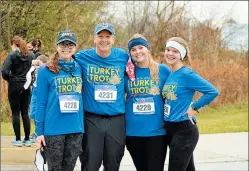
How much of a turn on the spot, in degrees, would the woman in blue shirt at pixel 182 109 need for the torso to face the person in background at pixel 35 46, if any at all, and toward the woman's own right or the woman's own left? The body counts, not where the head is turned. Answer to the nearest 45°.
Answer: approximately 90° to the woman's own right

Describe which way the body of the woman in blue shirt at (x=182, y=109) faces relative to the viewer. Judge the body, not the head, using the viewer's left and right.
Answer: facing the viewer and to the left of the viewer

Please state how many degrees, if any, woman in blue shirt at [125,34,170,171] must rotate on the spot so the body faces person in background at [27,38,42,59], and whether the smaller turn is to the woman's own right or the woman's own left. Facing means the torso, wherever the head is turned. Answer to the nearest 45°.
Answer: approximately 135° to the woman's own right

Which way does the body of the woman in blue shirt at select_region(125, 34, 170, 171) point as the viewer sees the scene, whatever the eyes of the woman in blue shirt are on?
toward the camera

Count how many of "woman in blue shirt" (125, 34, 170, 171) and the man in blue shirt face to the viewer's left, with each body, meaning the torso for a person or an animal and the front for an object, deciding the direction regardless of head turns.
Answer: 0

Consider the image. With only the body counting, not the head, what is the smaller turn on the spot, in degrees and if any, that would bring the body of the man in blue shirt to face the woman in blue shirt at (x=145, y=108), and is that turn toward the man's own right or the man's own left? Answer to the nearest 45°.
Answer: approximately 90° to the man's own left

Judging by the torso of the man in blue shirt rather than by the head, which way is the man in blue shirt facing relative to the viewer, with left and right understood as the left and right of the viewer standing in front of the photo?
facing the viewer

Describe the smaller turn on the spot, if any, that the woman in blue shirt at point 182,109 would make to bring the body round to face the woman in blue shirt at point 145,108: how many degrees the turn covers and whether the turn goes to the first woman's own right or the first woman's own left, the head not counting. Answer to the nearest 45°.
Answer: approximately 45° to the first woman's own right
